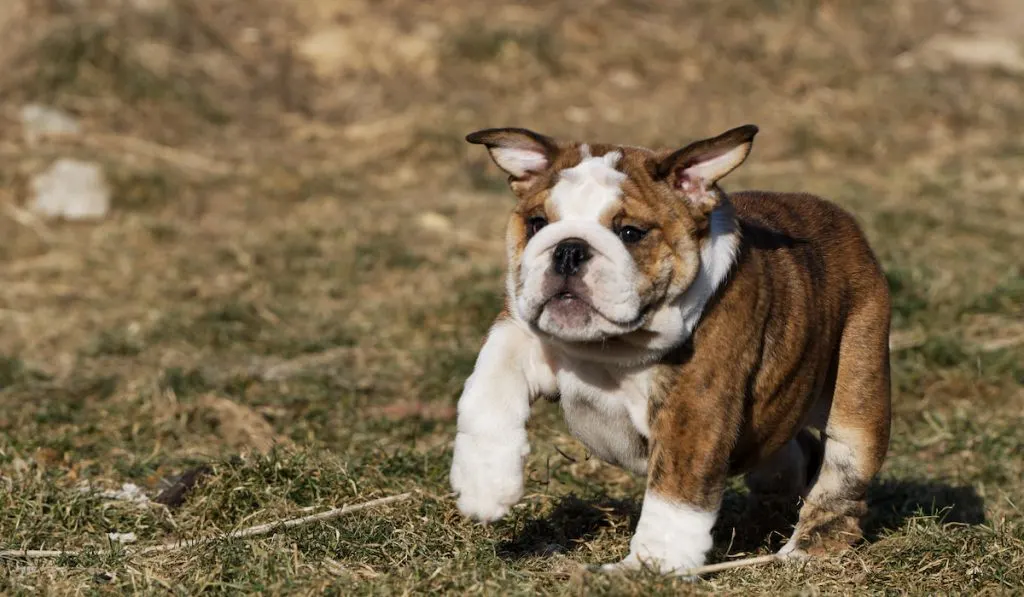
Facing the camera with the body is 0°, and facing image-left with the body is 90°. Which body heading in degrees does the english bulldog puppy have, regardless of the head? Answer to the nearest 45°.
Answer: approximately 45°

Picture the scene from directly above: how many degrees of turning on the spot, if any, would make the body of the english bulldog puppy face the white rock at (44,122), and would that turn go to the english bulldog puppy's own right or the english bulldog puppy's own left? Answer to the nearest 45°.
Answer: approximately 90° to the english bulldog puppy's own right

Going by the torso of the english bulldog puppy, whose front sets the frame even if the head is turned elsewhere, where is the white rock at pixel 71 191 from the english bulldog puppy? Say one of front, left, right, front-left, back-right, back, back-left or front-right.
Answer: right

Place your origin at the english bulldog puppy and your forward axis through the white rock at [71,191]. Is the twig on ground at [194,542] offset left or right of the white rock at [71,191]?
left

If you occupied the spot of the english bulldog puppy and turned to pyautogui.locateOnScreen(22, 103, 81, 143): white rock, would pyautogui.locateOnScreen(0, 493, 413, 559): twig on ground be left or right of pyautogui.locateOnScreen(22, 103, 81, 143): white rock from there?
left

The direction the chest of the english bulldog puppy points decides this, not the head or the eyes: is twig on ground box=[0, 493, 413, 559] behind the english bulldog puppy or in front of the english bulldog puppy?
in front

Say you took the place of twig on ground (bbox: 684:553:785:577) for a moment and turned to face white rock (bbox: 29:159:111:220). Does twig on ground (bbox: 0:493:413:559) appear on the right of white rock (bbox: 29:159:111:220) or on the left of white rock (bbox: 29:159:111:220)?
left
